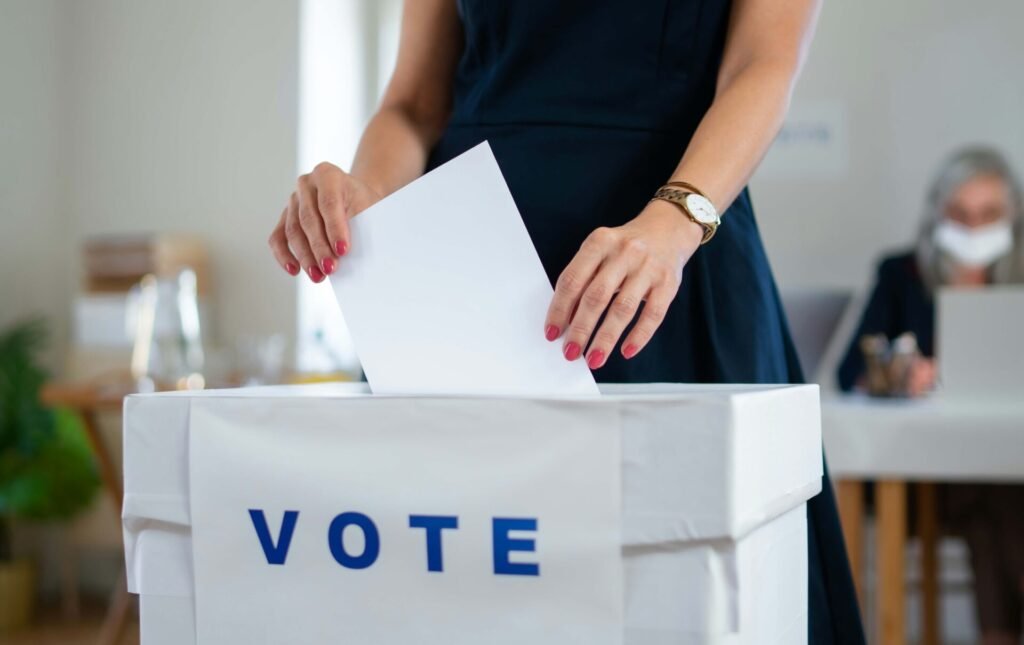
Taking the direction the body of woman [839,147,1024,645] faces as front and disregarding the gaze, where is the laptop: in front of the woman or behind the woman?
in front

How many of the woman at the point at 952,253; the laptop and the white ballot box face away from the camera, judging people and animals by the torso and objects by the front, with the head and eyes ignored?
1

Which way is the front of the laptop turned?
away from the camera

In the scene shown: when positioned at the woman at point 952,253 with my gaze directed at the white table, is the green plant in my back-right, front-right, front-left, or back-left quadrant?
front-right

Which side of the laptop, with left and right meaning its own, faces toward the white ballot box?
back

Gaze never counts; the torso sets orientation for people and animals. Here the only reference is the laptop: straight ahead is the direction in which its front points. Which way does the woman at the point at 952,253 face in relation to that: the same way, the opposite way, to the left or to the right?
the opposite way

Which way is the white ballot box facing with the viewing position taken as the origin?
facing the viewer

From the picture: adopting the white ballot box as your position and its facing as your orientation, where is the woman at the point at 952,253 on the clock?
The woman is roughly at 7 o'clock from the white ballot box.

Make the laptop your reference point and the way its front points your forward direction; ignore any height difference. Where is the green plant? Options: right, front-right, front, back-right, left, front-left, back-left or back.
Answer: left

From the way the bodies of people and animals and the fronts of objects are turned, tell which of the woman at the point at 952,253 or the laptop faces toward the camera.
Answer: the woman

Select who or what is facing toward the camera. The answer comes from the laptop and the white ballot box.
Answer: the white ballot box

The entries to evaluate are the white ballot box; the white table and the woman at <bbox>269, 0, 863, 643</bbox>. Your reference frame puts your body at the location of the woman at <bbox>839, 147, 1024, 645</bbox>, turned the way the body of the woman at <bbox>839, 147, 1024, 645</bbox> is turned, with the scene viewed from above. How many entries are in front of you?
3

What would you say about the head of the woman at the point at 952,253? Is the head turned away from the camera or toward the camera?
toward the camera

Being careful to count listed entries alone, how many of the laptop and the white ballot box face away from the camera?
1

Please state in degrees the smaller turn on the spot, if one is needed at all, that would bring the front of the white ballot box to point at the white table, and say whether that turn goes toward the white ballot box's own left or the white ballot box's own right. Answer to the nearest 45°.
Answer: approximately 135° to the white ballot box's own left

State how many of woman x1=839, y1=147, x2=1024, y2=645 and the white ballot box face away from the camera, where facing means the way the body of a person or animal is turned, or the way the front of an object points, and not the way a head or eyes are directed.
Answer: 0

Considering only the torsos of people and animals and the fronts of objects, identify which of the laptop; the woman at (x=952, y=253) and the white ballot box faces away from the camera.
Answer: the laptop

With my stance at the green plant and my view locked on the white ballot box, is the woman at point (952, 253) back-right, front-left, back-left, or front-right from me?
front-left
